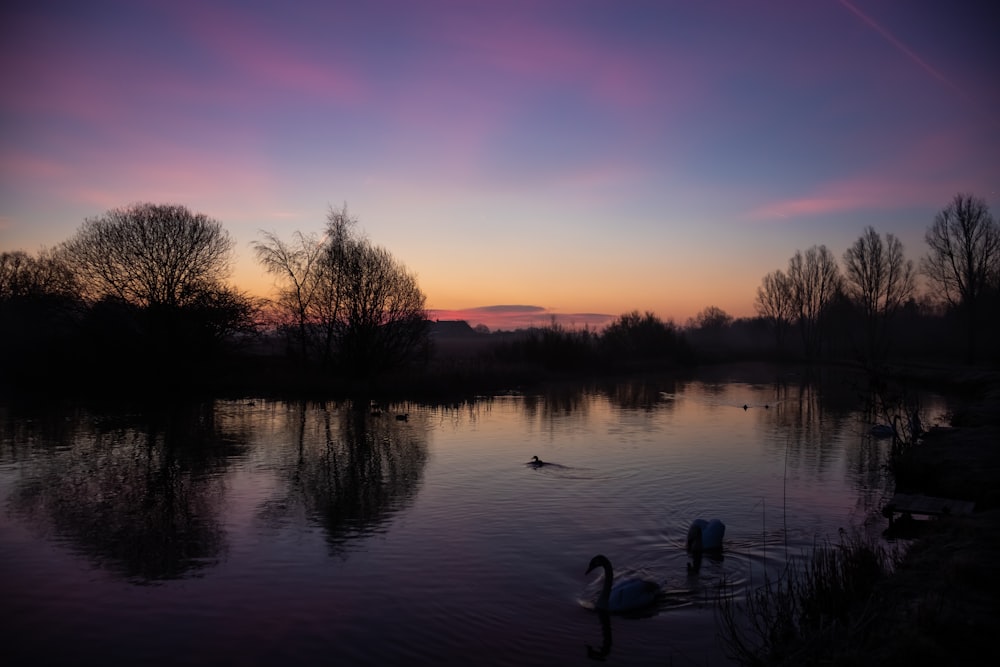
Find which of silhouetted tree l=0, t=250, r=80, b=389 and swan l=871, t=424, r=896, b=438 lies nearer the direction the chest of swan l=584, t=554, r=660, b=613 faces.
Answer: the silhouetted tree

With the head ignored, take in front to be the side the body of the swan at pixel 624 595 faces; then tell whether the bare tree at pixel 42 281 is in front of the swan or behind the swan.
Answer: in front

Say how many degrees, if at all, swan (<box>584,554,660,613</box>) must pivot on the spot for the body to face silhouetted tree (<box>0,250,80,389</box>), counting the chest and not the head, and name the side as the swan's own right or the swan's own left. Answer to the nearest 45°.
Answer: approximately 45° to the swan's own right

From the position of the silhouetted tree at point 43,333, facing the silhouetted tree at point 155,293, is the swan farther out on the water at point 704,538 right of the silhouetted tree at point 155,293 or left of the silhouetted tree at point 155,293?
right

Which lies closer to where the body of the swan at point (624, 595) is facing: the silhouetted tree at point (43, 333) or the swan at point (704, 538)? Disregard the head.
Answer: the silhouetted tree

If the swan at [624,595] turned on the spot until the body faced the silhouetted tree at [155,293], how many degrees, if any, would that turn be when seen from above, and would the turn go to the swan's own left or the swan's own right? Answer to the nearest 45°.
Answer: approximately 45° to the swan's own right

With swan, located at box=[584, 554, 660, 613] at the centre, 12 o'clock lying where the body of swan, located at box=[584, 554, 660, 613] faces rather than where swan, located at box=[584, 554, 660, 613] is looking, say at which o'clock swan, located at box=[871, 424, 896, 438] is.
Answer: swan, located at box=[871, 424, 896, 438] is roughly at 4 o'clock from swan, located at box=[584, 554, 660, 613].

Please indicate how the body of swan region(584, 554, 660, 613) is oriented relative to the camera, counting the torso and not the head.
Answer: to the viewer's left

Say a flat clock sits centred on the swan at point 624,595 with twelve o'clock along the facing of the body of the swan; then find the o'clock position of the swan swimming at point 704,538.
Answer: The swan swimming is roughly at 4 o'clock from the swan.
